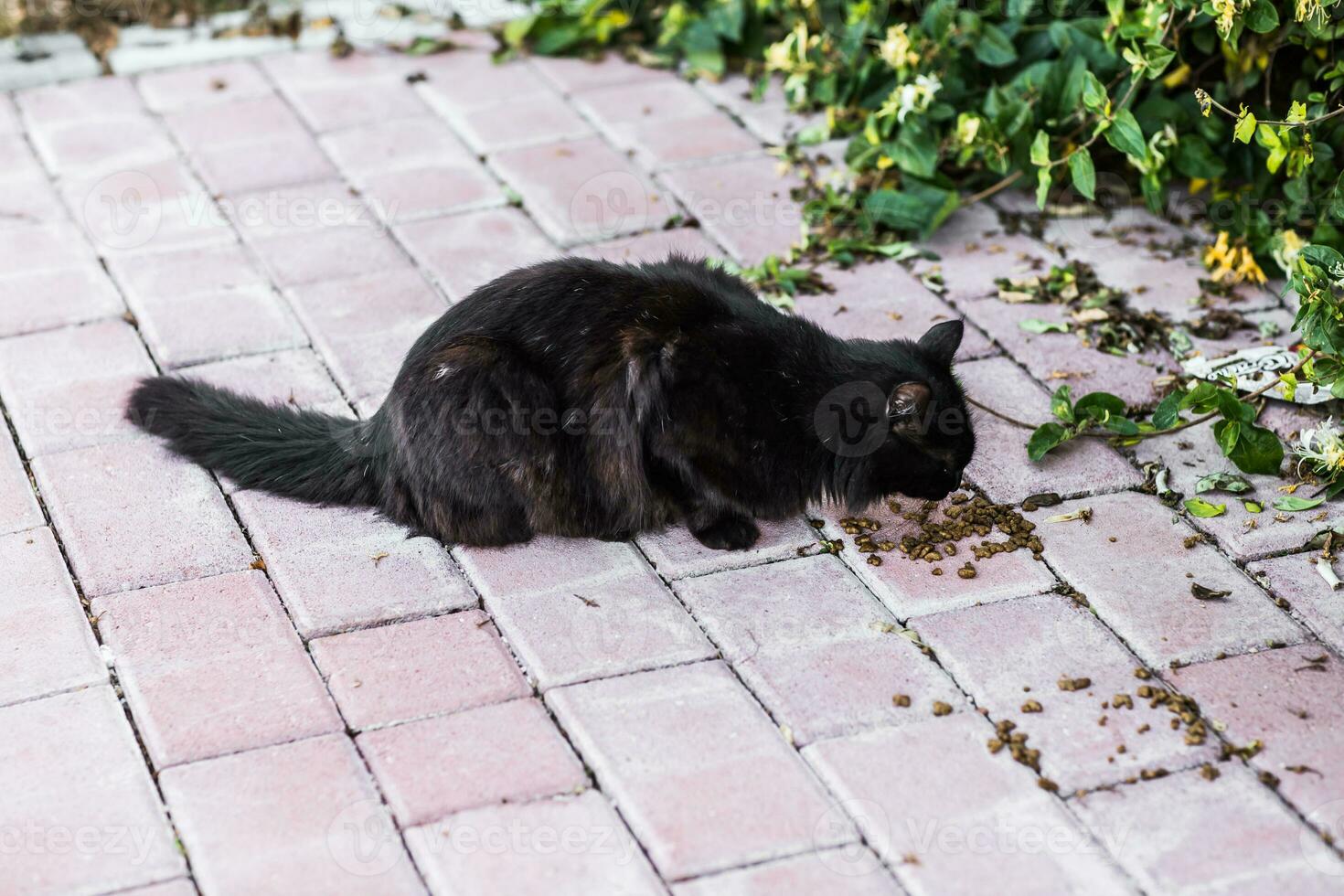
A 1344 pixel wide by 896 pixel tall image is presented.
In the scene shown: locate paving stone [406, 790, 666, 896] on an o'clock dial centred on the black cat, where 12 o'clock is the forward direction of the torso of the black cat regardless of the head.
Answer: The paving stone is roughly at 3 o'clock from the black cat.

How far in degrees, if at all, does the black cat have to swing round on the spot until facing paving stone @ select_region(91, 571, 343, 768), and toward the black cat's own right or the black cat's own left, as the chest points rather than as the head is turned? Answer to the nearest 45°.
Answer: approximately 135° to the black cat's own right

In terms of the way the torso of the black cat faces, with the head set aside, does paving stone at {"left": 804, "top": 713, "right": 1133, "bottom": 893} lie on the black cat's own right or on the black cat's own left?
on the black cat's own right

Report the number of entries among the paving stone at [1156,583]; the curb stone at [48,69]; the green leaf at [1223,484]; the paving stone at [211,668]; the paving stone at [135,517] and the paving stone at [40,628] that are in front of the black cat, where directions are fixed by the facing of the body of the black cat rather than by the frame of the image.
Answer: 2

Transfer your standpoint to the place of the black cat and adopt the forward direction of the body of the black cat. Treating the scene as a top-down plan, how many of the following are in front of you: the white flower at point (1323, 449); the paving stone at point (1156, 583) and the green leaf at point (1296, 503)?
3

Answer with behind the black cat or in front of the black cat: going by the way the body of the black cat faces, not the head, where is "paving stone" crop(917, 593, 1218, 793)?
in front

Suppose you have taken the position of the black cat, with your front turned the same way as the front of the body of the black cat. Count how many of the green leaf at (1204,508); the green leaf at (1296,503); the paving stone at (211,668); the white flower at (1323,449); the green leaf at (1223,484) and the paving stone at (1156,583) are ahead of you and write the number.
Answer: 5

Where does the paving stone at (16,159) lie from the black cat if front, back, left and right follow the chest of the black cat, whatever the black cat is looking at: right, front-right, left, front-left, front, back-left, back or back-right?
back-left

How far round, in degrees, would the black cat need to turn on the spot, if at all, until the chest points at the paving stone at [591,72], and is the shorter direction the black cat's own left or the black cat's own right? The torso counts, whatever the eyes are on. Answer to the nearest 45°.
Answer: approximately 90° to the black cat's own left

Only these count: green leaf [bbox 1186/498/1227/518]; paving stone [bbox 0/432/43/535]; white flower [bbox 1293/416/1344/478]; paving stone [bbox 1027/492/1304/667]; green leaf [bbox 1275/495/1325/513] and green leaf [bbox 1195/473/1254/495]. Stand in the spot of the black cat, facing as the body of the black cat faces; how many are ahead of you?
5

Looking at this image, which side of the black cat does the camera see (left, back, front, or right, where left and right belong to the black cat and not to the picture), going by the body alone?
right

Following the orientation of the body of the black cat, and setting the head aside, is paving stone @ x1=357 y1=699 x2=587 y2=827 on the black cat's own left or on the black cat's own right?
on the black cat's own right

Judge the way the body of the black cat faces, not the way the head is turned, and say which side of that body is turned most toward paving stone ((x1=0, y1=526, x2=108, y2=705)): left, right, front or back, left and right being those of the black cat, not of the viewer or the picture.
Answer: back

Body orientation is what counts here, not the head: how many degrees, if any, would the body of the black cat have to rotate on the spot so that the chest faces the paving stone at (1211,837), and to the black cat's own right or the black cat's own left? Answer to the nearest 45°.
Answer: approximately 45° to the black cat's own right

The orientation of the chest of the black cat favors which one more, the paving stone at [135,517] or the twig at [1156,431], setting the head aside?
the twig

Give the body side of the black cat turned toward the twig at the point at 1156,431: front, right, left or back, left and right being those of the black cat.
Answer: front

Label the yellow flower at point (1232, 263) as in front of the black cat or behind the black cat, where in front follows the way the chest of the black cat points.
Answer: in front

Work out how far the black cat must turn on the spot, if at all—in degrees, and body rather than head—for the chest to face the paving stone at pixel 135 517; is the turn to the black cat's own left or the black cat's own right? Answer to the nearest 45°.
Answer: approximately 180°
